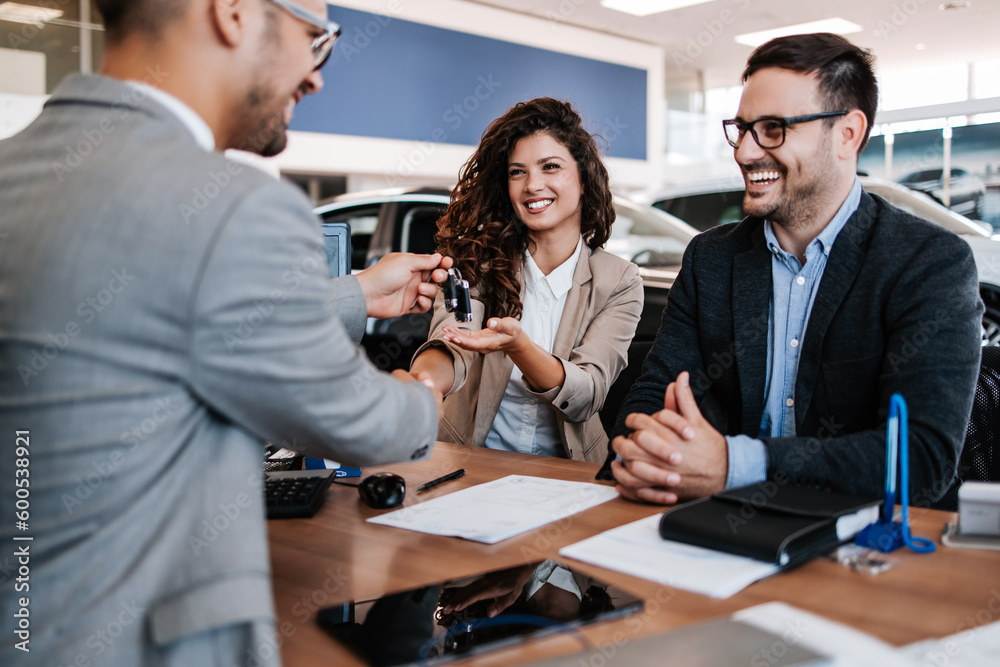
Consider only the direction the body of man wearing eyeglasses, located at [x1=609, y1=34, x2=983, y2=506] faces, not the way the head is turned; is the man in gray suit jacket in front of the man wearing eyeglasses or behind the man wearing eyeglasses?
in front

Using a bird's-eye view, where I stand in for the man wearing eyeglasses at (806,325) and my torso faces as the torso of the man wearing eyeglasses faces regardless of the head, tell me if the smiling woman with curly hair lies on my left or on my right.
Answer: on my right

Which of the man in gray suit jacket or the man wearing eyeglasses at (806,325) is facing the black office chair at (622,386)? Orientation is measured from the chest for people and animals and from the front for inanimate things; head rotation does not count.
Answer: the man in gray suit jacket

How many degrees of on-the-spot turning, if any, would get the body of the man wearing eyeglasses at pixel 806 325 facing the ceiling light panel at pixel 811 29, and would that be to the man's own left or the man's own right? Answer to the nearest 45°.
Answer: approximately 135° to the man's own right

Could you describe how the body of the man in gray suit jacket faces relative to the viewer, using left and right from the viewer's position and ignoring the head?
facing away from the viewer and to the right of the viewer

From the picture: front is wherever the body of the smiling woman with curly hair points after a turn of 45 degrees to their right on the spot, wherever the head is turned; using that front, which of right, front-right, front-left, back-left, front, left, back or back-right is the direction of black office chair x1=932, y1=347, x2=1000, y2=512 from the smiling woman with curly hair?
back-left

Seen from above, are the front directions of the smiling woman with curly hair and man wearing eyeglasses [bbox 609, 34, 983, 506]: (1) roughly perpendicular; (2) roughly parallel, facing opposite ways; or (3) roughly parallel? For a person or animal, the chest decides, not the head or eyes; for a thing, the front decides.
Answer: roughly parallel

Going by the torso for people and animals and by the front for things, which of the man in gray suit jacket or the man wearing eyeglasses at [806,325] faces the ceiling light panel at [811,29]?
the man in gray suit jacket

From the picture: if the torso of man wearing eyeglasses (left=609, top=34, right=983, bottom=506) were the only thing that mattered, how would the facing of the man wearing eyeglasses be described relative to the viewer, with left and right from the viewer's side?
facing the viewer and to the left of the viewer

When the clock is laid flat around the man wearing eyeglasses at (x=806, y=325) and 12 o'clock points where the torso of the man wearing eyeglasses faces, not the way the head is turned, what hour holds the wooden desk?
The wooden desk is roughly at 11 o'clock from the man wearing eyeglasses.

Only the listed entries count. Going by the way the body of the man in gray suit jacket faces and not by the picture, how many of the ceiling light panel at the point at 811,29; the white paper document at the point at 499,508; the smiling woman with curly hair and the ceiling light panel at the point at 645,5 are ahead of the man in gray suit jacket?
4

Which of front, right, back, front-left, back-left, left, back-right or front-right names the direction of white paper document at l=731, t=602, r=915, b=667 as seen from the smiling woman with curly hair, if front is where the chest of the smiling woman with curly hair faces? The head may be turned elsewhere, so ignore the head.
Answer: front-left

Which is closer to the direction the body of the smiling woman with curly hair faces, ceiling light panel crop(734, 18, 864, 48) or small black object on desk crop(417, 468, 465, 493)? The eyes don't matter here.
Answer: the small black object on desk

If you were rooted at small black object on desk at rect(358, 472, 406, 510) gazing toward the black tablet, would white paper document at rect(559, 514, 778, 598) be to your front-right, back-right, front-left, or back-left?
front-left

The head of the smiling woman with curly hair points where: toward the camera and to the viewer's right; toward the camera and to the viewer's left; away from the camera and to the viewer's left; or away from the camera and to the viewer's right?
toward the camera and to the viewer's left

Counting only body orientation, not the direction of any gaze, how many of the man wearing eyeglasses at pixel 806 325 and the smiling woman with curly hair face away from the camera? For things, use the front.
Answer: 0

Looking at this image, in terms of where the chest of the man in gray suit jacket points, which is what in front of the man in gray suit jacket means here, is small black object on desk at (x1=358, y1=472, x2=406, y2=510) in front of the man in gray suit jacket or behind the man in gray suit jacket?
in front

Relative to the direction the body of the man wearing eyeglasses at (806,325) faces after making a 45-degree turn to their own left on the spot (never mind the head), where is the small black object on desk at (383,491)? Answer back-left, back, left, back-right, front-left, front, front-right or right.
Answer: front-right

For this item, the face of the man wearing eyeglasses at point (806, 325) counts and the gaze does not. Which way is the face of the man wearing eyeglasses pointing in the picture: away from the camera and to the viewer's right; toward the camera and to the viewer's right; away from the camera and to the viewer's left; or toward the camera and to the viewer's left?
toward the camera and to the viewer's left
